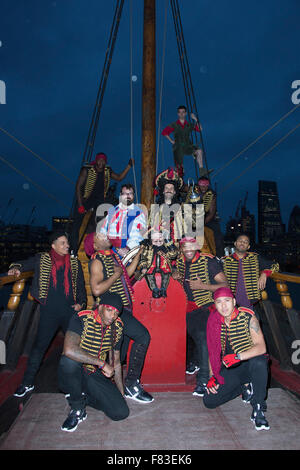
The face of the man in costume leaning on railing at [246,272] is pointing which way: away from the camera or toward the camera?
toward the camera

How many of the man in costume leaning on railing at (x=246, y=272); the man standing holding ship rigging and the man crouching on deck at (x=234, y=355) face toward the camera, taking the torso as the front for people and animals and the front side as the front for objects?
3

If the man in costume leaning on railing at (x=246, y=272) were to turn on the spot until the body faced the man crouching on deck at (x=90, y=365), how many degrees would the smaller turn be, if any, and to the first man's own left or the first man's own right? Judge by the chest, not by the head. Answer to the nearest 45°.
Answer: approximately 45° to the first man's own right

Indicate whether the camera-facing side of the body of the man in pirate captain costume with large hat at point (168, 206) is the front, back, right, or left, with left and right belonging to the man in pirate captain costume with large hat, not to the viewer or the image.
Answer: front

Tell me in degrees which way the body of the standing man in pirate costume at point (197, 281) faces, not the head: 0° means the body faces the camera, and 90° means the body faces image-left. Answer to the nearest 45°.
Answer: approximately 45°

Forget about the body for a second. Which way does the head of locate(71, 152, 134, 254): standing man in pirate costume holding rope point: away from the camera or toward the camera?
toward the camera

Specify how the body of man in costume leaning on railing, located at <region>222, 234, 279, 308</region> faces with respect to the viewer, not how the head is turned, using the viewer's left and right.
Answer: facing the viewer

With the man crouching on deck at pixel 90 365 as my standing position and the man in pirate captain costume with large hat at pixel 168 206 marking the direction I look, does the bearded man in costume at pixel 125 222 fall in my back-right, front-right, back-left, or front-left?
front-left

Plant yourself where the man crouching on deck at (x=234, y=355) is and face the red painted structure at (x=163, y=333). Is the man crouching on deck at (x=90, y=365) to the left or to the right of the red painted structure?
left
